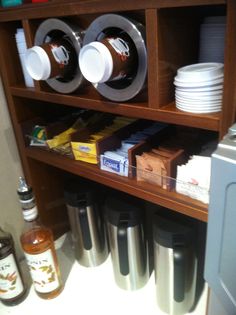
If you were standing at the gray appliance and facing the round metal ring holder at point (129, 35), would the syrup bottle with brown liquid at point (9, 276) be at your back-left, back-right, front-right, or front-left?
front-left

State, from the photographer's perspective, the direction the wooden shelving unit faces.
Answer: facing the viewer and to the left of the viewer
